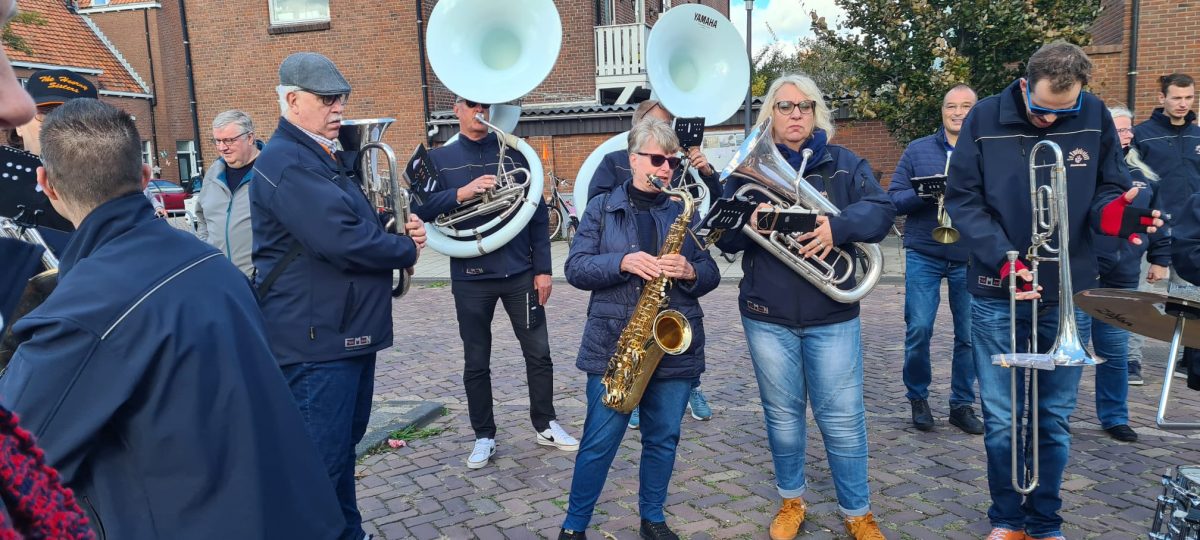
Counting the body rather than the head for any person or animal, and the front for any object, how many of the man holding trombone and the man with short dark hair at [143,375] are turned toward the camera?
1

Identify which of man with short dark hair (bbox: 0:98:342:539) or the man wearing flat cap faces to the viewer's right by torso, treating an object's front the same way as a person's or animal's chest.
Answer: the man wearing flat cap

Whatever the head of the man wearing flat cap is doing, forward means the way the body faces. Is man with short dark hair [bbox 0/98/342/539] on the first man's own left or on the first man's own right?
on the first man's own right

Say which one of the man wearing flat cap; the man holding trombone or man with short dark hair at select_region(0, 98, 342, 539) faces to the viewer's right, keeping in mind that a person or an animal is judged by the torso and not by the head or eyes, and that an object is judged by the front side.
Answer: the man wearing flat cap

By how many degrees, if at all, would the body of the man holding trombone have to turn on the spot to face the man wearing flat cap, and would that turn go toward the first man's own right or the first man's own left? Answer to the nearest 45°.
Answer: approximately 45° to the first man's own right

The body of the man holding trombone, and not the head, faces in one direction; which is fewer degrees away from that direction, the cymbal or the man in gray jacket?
the cymbal

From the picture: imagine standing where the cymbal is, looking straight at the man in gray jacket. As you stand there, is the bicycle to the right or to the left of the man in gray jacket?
right

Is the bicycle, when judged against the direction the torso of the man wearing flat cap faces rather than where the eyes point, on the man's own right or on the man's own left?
on the man's own left

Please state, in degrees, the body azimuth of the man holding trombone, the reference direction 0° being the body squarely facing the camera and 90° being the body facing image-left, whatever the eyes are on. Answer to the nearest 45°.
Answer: approximately 0°

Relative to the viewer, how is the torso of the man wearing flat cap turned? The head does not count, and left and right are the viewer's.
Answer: facing to the right of the viewer
